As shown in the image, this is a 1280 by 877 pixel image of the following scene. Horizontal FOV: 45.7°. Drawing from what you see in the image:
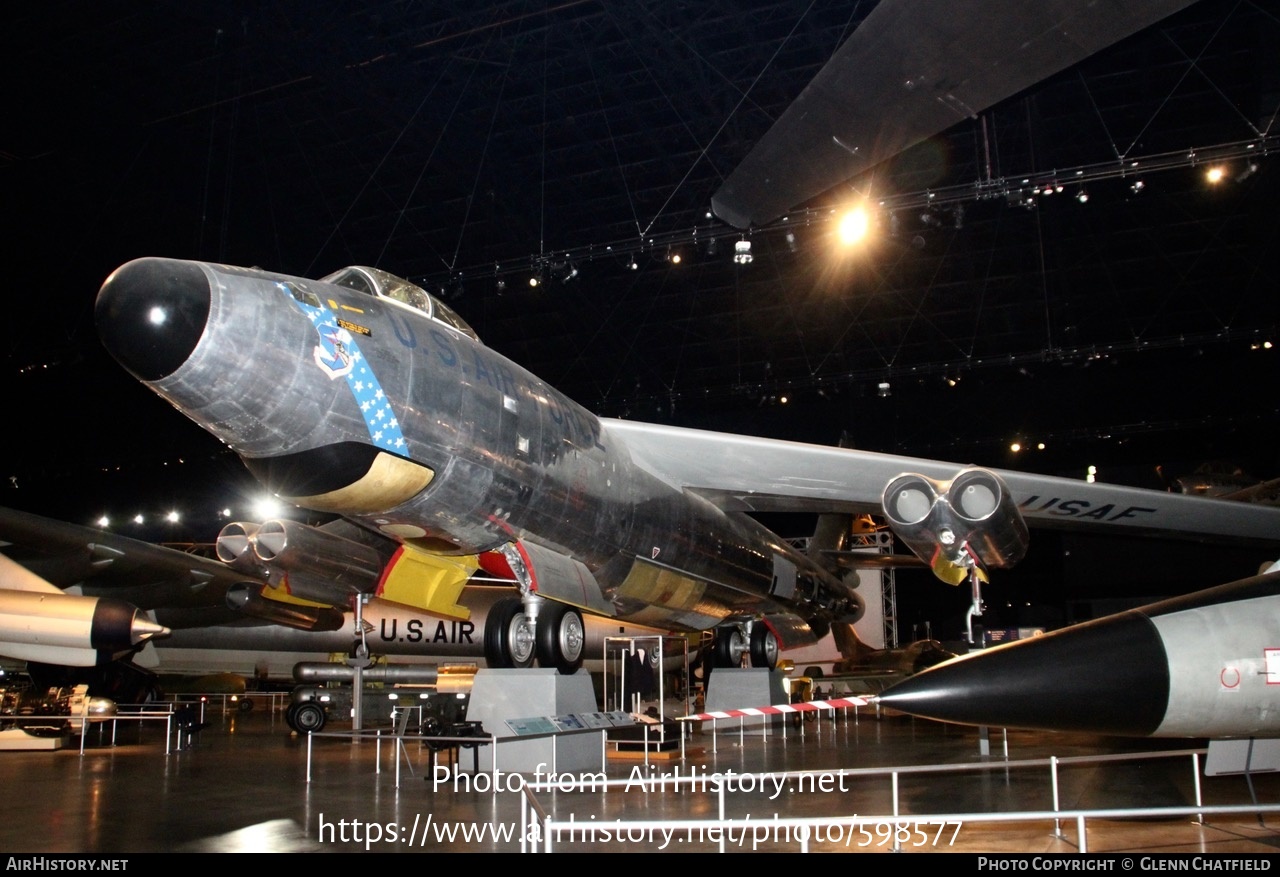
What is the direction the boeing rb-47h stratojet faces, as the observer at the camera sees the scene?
facing the viewer and to the left of the viewer

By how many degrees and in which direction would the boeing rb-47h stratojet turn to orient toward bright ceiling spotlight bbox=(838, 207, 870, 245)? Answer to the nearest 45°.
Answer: approximately 180°
